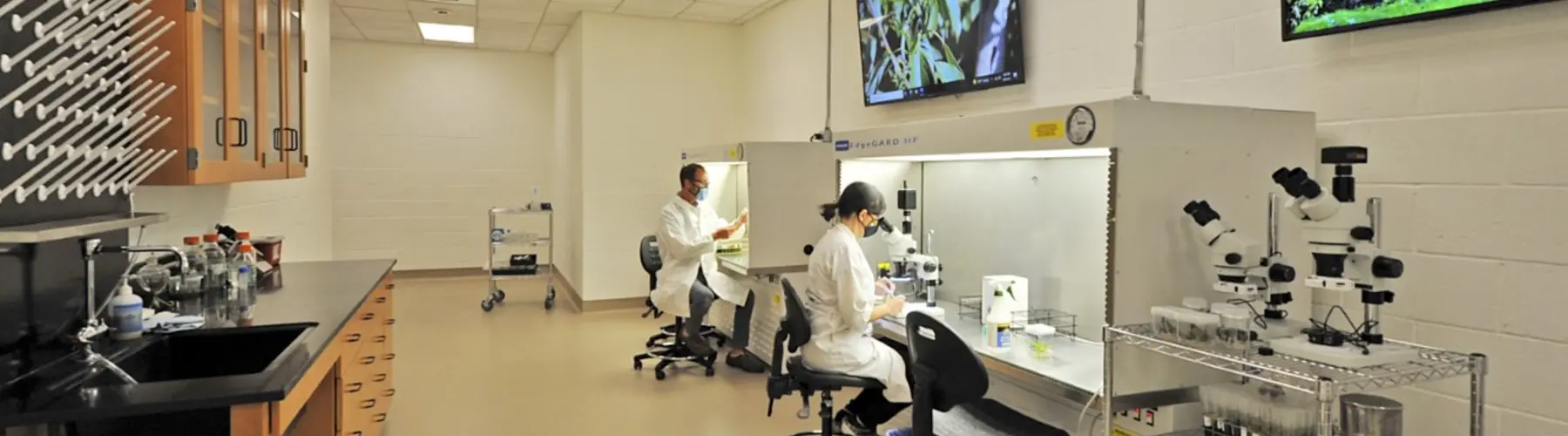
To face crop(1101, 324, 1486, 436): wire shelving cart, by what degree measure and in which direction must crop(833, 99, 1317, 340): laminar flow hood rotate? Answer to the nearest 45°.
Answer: approximately 90° to its left

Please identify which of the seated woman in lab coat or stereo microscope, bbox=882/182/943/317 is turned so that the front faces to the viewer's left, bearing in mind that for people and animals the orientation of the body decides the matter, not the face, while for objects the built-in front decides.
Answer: the stereo microscope

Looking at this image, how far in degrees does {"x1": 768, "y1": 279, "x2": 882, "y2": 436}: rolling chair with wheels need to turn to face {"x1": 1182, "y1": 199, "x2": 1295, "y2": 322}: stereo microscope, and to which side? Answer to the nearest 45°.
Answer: approximately 45° to its right

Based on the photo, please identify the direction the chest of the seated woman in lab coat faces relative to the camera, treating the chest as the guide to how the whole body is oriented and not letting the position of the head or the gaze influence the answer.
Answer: to the viewer's right

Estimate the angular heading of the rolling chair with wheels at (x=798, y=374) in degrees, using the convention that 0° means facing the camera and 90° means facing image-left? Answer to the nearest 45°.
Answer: approximately 270°

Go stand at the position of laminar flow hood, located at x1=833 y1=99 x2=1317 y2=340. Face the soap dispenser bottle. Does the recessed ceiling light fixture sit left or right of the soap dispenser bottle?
right

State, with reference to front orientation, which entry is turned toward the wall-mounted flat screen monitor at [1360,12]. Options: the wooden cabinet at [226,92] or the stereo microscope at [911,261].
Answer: the wooden cabinet

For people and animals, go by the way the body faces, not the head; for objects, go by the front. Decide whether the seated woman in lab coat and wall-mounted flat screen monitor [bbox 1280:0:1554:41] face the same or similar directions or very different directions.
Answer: very different directions

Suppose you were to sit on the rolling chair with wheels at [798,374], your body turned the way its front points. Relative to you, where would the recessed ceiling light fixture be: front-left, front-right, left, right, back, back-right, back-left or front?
back-left

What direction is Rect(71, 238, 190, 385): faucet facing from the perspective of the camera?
to the viewer's right

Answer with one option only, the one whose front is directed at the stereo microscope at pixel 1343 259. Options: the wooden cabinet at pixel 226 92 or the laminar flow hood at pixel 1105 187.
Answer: the wooden cabinet

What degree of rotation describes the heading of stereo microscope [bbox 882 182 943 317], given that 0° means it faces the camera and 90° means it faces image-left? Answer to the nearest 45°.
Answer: approximately 90°
